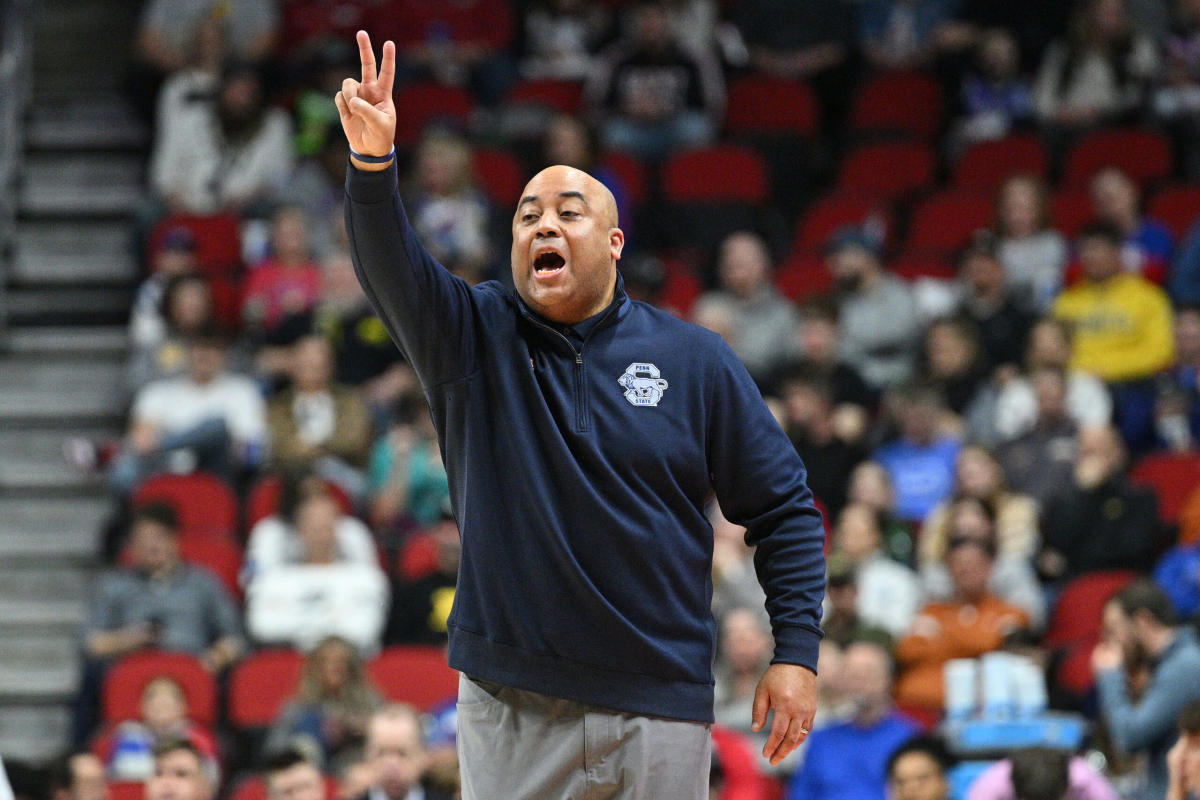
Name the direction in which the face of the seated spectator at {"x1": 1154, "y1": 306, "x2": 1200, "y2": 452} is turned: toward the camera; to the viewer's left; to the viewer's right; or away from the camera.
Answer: toward the camera

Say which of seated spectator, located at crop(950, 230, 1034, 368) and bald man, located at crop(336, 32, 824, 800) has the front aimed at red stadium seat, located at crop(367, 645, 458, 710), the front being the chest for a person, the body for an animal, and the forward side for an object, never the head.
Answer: the seated spectator

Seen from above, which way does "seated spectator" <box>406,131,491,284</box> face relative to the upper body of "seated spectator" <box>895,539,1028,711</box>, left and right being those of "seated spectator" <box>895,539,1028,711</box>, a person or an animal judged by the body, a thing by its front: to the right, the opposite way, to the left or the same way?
the same way

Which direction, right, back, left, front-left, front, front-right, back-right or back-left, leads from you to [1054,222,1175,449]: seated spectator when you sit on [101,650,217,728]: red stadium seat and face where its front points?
left

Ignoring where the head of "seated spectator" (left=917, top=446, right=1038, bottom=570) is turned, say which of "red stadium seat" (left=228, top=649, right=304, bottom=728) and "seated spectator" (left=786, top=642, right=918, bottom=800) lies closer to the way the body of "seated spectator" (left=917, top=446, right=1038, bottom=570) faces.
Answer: the seated spectator

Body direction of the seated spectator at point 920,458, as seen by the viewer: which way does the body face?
toward the camera

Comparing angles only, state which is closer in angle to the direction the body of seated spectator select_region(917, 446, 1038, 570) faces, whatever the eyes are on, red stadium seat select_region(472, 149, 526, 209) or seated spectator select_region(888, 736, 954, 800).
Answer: the seated spectator

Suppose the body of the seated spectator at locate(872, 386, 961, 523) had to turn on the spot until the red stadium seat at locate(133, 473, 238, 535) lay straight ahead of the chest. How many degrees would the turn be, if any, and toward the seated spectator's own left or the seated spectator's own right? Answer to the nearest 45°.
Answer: approximately 90° to the seated spectator's own right

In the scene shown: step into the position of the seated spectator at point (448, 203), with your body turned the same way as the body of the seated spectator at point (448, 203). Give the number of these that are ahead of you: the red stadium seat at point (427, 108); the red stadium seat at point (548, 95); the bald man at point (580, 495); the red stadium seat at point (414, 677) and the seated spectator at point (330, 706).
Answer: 3

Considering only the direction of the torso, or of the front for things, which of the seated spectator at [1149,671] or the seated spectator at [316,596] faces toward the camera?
the seated spectator at [316,596]

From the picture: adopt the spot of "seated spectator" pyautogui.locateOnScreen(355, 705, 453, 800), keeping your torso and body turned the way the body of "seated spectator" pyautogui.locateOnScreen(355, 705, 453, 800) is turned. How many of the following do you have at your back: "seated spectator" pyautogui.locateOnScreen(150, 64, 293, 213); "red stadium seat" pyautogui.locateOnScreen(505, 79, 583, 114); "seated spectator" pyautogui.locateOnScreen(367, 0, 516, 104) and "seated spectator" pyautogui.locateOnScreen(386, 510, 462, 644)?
4

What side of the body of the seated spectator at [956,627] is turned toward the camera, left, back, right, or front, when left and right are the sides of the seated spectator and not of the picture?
front

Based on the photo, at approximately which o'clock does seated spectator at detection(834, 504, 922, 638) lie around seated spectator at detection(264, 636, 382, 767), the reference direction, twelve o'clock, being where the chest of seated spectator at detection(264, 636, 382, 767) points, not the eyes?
seated spectator at detection(834, 504, 922, 638) is roughly at 9 o'clock from seated spectator at detection(264, 636, 382, 767).

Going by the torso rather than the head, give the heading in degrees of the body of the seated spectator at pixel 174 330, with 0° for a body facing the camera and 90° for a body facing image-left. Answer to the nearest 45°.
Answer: approximately 0°

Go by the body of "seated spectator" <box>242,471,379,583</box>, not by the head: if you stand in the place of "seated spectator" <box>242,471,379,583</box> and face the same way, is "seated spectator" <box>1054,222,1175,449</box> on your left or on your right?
on your left

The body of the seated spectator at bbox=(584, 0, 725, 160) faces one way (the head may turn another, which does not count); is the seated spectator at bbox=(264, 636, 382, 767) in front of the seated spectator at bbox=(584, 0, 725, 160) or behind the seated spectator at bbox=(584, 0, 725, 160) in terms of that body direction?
in front

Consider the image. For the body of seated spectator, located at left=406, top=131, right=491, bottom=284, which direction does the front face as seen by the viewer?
toward the camera

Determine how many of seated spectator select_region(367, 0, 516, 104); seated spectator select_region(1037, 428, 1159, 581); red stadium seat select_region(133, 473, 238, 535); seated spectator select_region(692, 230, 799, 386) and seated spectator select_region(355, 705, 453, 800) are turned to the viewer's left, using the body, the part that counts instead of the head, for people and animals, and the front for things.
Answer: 0
